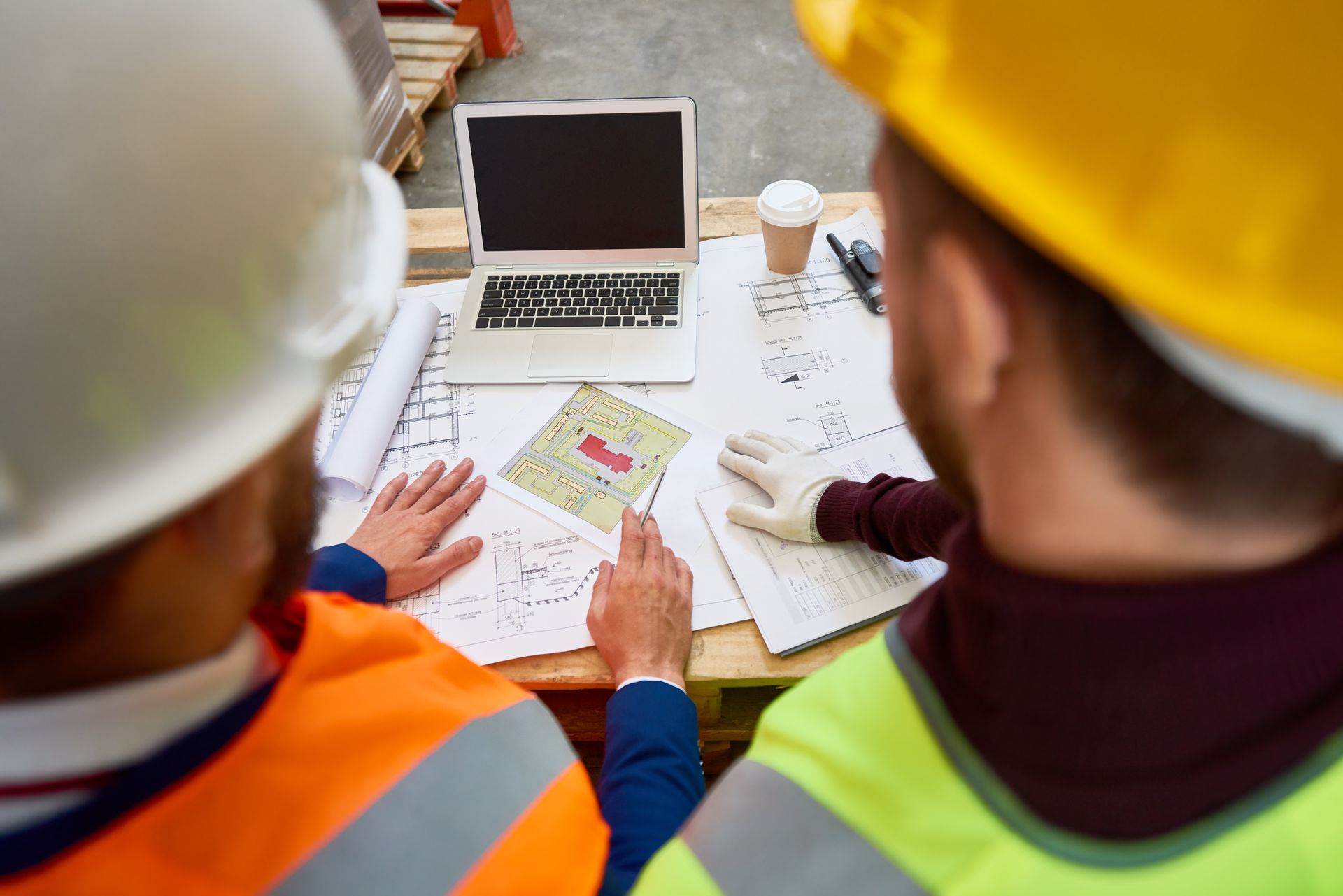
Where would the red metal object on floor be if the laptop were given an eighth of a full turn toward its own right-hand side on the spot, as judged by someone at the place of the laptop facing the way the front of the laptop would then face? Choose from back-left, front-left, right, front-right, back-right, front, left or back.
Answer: back-right

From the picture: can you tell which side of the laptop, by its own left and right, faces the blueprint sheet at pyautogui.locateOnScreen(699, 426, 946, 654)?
front

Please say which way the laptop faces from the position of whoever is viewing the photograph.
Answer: facing the viewer

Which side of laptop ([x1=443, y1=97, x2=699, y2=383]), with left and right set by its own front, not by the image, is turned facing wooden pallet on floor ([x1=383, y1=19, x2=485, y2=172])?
back
